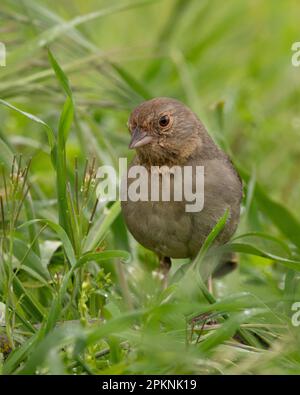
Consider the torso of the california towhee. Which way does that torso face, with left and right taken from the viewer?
facing the viewer and to the left of the viewer
